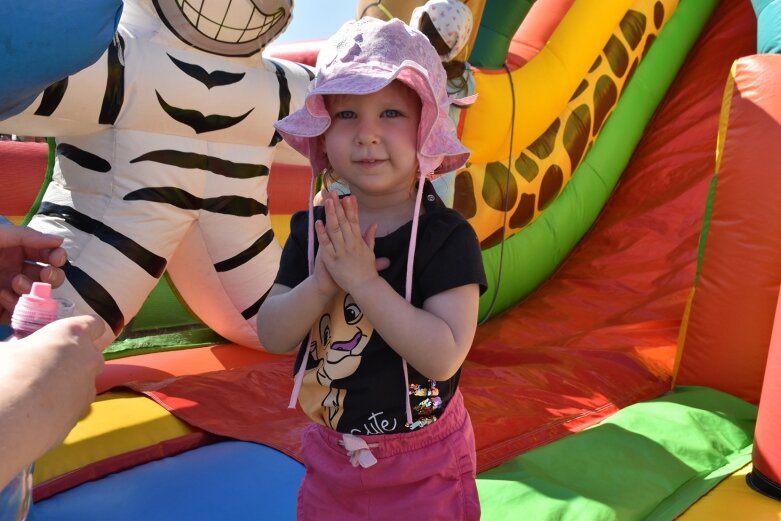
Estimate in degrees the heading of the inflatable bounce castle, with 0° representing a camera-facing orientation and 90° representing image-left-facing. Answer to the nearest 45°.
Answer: approximately 0°
